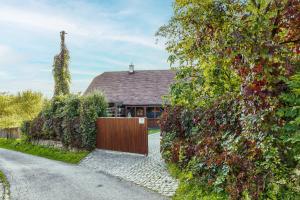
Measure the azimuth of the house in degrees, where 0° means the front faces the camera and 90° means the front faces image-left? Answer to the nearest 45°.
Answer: approximately 0°

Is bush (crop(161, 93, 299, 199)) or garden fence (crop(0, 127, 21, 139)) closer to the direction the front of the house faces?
the bush

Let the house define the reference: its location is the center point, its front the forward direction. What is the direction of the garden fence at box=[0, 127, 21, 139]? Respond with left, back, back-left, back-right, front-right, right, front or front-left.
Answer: right

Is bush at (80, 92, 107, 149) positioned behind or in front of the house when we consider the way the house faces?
in front

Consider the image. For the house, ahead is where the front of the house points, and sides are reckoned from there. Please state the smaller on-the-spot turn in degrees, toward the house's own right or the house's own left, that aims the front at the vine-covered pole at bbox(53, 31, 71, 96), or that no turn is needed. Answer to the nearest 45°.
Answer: approximately 45° to the house's own right

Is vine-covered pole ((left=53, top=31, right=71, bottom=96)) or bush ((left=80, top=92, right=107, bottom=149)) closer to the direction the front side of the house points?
the bush

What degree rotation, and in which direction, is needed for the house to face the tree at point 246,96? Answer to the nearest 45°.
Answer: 0° — it already faces it

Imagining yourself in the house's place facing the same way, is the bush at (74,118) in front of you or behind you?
in front

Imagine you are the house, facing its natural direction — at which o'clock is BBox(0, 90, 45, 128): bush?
The bush is roughly at 4 o'clock from the house.
